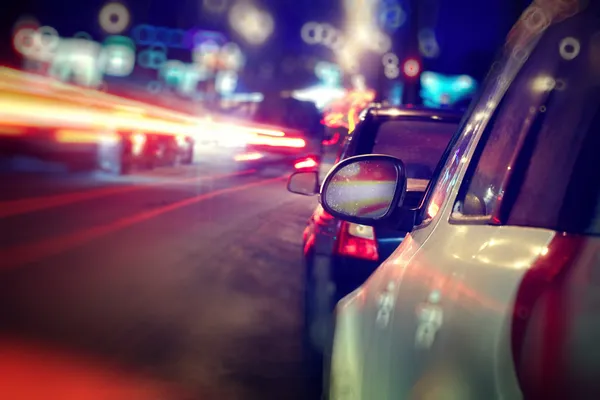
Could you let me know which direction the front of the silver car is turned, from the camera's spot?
facing away from the viewer and to the left of the viewer

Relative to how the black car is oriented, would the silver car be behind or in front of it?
behind

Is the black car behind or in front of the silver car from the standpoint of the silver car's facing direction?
in front

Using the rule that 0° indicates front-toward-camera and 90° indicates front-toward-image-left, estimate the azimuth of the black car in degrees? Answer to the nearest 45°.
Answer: approximately 180°

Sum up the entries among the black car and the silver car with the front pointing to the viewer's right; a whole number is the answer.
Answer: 0
